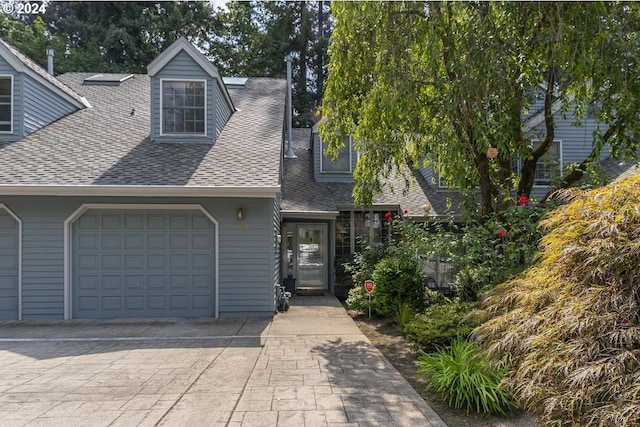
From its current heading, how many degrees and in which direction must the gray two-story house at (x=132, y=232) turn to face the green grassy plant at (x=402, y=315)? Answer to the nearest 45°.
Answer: approximately 45° to its left

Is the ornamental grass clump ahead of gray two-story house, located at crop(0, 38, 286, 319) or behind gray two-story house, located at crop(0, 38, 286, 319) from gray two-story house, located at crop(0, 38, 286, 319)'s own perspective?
ahead

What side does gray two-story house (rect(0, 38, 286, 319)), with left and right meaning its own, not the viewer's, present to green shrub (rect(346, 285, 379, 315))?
left

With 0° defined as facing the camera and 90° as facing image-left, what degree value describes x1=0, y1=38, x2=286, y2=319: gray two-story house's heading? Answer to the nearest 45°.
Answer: approximately 0°

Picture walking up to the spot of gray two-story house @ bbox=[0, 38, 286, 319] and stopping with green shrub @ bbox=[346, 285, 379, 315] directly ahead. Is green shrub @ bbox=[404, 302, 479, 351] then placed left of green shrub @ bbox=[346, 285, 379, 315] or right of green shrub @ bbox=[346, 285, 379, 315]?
right

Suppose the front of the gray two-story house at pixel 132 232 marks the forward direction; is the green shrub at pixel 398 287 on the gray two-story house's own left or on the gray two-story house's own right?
on the gray two-story house's own left

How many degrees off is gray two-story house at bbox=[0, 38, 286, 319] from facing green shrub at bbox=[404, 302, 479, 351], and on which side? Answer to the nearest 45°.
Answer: approximately 45° to its left

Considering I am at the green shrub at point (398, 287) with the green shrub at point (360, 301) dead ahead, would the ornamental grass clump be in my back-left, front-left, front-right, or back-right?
back-left
